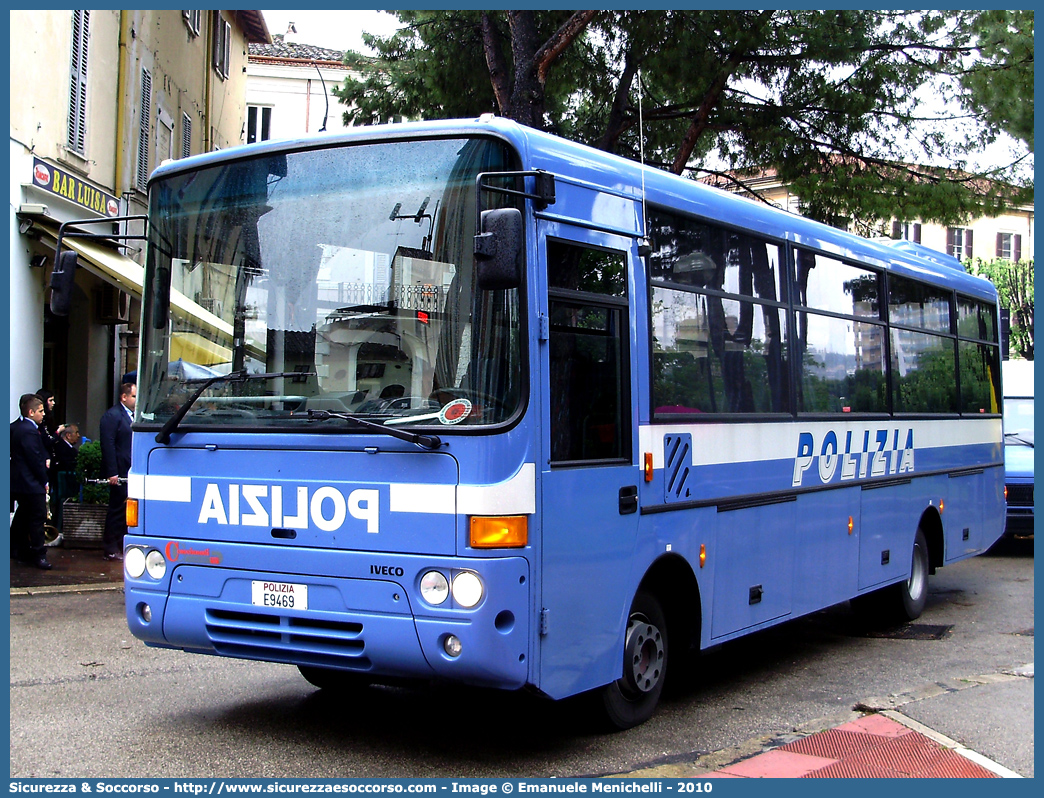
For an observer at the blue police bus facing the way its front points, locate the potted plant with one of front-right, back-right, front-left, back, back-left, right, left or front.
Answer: right

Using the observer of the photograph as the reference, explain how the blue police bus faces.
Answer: facing the viewer and to the left of the viewer

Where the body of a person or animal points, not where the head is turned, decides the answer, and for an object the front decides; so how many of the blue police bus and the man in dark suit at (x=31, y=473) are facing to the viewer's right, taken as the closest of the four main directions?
1

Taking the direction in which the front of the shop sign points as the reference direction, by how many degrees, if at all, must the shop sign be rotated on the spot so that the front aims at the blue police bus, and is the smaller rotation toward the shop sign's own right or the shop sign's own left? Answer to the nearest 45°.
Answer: approximately 45° to the shop sign's own right

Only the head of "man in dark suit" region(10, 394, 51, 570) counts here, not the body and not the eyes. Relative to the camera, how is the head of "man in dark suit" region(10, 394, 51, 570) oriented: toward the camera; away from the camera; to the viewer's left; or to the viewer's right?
to the viewer's right

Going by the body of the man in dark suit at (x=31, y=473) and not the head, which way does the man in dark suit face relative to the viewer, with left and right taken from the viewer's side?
facing to the right of the viewer

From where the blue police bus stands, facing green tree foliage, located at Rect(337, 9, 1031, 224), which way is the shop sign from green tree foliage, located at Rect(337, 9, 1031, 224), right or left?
left

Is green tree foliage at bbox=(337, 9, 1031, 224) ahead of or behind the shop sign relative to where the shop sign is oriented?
ahead

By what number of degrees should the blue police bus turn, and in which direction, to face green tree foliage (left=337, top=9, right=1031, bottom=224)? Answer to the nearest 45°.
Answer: approximately 135° to its right

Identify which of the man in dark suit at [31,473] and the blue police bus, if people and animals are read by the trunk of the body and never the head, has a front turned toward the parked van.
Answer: the man in dark suit

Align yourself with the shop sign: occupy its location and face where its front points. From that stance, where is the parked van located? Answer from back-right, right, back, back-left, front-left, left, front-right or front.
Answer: front-left
